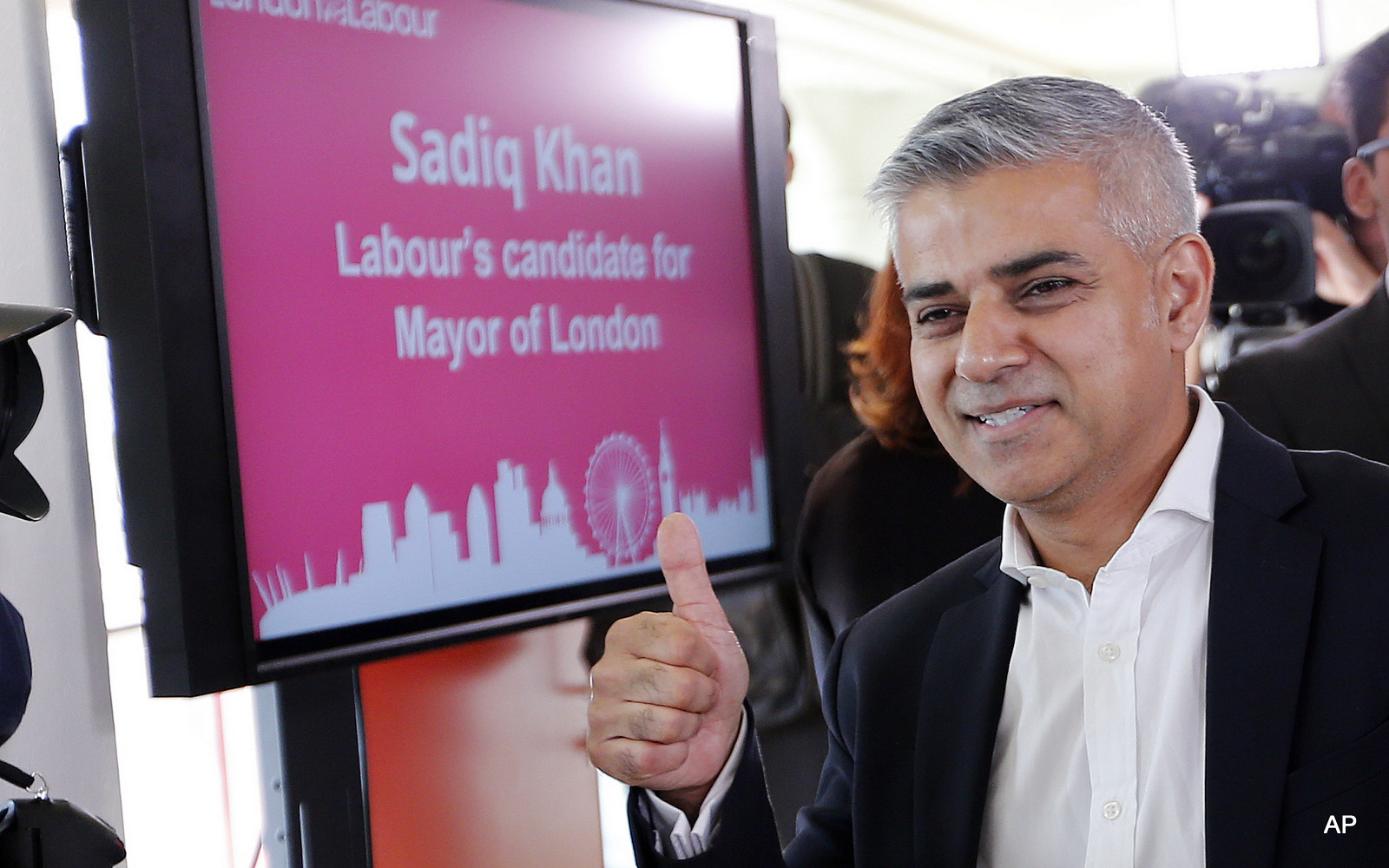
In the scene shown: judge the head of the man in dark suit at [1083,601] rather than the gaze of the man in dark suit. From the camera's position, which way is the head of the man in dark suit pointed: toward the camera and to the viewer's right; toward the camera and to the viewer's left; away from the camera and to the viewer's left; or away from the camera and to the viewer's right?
toward the camera and to the viewer's left

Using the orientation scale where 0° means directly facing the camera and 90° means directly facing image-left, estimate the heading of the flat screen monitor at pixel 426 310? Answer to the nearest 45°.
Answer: approximately 315°

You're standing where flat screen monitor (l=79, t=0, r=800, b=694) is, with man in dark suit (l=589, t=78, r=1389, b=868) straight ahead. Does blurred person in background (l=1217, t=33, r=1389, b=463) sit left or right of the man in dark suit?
left

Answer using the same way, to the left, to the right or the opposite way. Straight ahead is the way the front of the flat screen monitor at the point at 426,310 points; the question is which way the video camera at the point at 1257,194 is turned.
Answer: to the right

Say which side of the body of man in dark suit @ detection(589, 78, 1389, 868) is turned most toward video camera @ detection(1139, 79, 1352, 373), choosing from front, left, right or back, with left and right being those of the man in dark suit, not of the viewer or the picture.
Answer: back

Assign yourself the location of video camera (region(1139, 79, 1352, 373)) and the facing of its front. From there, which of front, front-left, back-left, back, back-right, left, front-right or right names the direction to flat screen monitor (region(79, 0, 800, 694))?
front-right

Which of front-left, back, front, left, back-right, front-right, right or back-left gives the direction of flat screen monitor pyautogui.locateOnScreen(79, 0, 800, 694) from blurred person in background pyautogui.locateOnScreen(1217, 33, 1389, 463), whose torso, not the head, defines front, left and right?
right
